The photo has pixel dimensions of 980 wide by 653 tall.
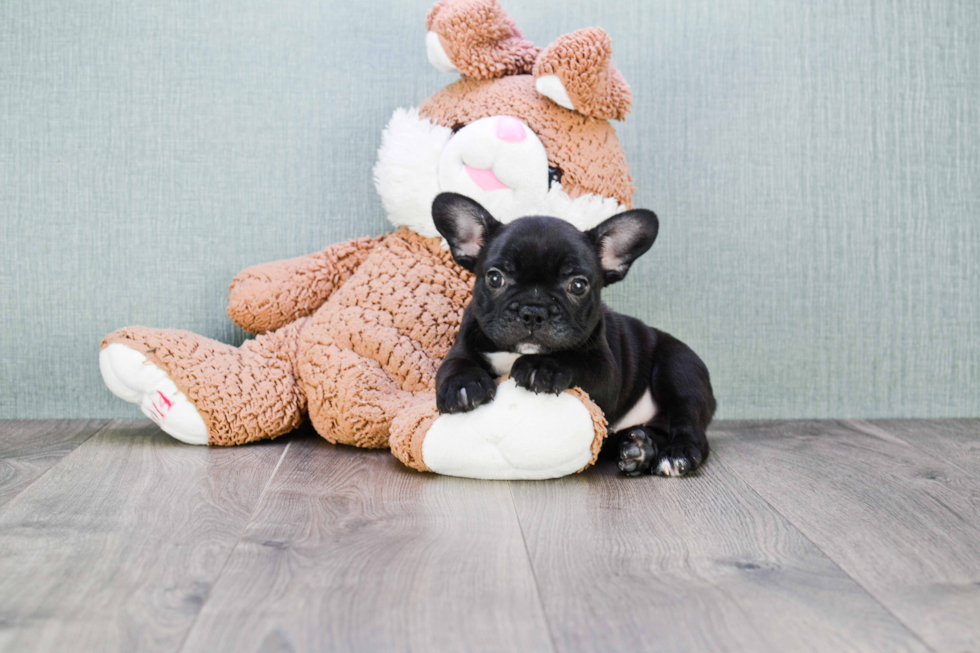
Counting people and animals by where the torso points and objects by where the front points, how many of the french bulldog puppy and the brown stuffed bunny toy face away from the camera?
0

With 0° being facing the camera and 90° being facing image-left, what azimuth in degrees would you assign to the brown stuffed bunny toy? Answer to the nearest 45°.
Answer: approximately 0°

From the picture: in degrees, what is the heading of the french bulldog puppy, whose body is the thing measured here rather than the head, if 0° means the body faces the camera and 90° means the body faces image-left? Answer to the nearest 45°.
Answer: approximately 45°
